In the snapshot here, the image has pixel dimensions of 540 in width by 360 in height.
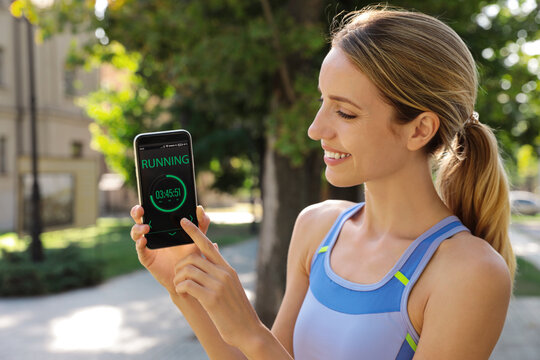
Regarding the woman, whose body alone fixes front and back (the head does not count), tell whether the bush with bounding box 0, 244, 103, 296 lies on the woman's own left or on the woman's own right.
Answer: on the woman's own right

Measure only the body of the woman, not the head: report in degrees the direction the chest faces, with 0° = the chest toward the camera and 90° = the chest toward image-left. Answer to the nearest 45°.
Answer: approximately 45°

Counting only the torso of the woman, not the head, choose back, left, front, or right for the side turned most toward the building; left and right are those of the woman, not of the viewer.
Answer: right

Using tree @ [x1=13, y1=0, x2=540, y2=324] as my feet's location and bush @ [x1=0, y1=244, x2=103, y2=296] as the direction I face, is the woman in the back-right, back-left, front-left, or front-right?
back-left

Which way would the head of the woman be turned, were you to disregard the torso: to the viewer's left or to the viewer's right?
to the viewer's left
